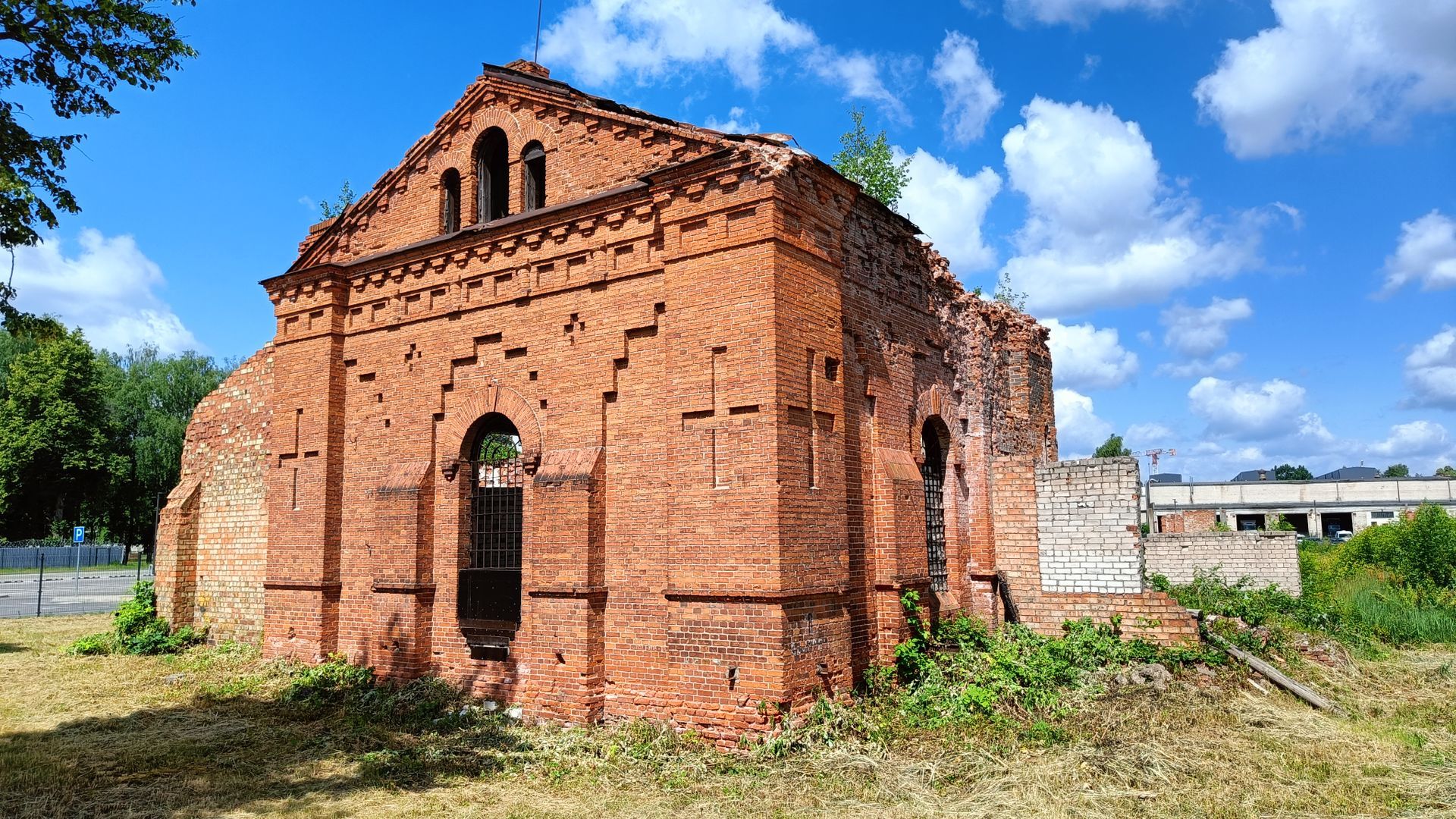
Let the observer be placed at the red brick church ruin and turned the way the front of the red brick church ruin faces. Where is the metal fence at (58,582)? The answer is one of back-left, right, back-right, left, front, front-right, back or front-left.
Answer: right

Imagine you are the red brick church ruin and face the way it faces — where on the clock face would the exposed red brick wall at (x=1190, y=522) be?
The exposed red brick wall is roughly at 6 o'clock from the red brick church ruin.

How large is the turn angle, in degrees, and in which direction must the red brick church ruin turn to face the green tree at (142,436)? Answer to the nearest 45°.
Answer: approximately 90° to its right

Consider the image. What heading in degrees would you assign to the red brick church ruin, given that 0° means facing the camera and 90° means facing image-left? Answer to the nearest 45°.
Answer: approximately 45°

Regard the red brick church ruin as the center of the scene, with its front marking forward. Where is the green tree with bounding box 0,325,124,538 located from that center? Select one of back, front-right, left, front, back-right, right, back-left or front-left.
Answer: right

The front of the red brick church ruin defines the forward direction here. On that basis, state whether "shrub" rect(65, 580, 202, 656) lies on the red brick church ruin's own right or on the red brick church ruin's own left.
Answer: on the red brick church ruin's own right

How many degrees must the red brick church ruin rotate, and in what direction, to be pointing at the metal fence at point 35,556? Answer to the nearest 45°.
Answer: approximately 90° to its right
